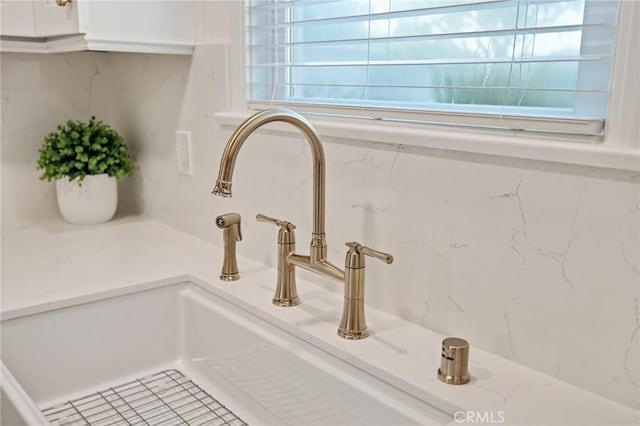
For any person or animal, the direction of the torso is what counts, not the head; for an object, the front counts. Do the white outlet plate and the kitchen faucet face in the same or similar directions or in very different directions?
same or similar directions

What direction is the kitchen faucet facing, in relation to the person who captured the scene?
facing the viewer and to the left of the viewer

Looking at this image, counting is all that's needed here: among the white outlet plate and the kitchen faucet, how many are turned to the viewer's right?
0

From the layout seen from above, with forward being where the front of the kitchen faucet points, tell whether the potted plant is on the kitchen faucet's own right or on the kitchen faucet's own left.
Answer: on the kitchen faucet's own right

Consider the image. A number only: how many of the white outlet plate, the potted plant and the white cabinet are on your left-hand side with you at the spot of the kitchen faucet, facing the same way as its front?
0

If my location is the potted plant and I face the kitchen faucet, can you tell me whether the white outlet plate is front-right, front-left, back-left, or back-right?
front-left

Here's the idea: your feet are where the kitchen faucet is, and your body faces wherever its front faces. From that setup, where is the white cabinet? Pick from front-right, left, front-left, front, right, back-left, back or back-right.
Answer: right

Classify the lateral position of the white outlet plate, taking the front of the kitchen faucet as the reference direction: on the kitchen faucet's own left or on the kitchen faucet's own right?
on the kitchen faucet's own right

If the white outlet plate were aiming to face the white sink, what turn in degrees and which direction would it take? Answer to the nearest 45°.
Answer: approximately 45° to its left

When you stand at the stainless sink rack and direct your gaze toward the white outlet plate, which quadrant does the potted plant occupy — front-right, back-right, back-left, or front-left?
front-left
